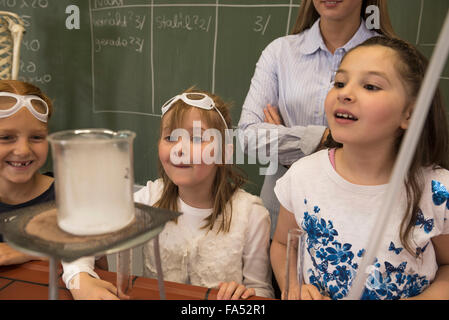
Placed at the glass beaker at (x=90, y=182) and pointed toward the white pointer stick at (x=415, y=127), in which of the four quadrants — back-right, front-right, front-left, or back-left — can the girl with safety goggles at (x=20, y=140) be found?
back-left

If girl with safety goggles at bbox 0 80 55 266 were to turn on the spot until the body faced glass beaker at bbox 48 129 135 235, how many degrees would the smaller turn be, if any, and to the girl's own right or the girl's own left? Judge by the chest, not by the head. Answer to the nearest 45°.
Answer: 0° — they already face it

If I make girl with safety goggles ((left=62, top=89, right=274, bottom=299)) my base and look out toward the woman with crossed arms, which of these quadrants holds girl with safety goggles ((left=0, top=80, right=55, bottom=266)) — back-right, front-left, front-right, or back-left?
back-left

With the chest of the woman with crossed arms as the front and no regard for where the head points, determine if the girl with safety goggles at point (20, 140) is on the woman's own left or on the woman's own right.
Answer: on the woman's own right

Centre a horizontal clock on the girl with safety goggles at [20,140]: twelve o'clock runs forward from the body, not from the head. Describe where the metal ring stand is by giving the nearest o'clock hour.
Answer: The metal ring stand is roughly at 12 o'clock from the girl with safety goggles.

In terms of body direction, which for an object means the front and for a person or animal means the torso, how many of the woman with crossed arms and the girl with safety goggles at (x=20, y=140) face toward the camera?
2

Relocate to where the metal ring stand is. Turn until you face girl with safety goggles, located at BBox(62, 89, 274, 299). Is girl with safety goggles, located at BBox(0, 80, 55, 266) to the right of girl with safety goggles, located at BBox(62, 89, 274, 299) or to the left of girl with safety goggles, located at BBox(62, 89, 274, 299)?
left

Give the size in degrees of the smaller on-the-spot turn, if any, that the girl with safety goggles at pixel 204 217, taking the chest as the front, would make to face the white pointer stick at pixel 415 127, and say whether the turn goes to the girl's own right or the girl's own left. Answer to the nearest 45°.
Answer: approximately 45° to the girl's own left

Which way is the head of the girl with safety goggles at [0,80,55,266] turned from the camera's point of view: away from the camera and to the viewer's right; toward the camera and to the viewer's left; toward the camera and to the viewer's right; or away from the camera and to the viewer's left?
toward the camera and to the viewer's right
